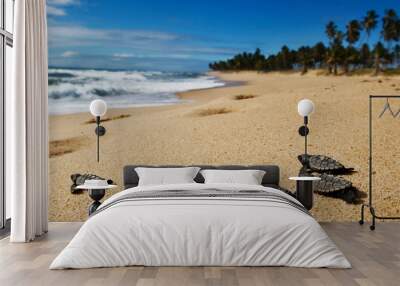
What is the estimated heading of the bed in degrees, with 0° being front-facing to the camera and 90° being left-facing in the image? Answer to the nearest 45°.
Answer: approximately 0°

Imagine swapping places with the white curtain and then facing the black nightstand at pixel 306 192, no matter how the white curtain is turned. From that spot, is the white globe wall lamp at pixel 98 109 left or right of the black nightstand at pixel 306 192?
left

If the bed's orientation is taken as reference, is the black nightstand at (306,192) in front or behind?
behind
